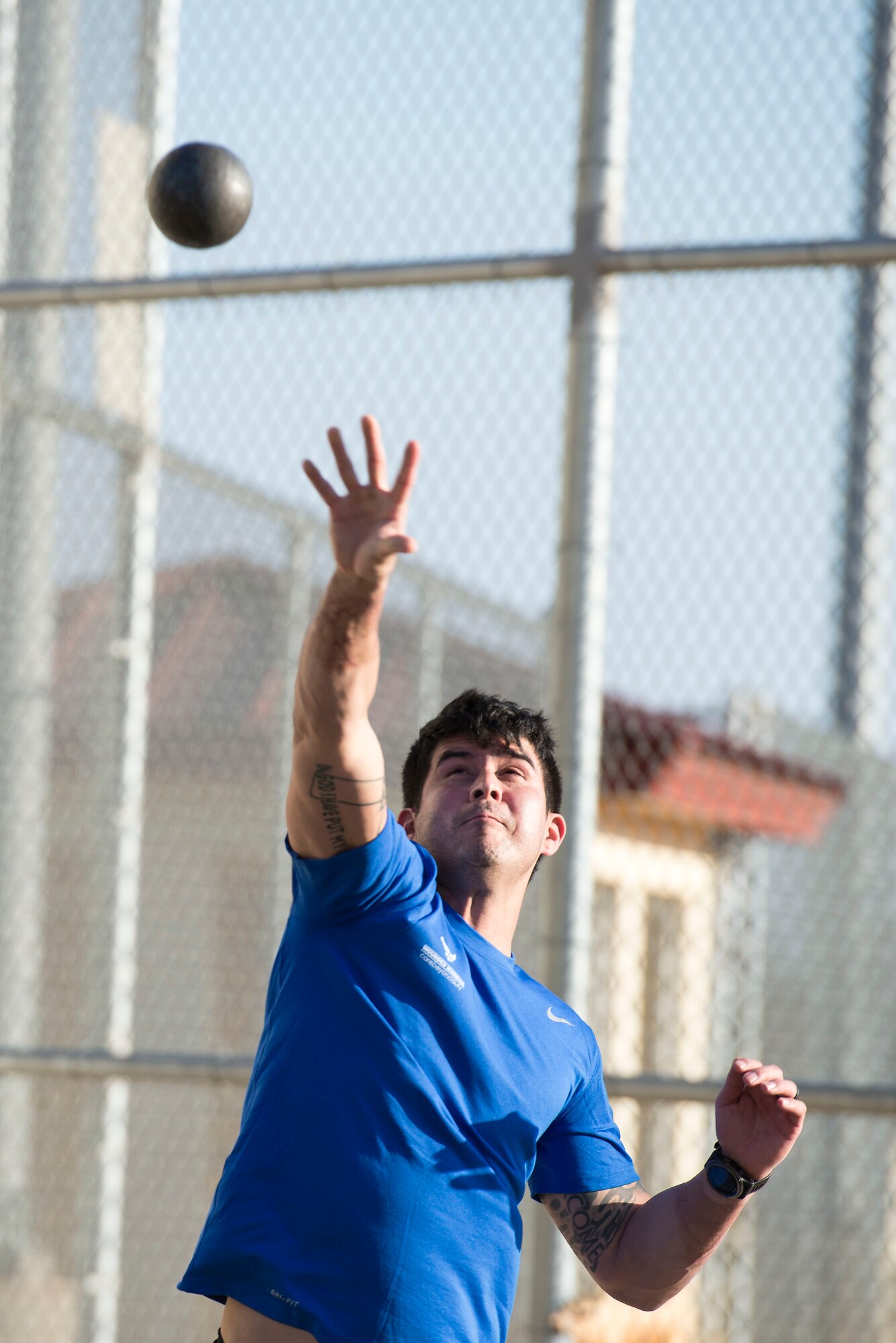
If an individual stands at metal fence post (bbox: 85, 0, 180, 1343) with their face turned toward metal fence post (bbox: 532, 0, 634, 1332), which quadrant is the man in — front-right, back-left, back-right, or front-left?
front-right

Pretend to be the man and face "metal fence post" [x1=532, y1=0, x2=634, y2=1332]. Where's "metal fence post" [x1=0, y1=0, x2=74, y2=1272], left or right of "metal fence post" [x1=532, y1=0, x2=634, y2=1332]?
left

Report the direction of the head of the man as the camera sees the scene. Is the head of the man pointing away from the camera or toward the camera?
toward the camera

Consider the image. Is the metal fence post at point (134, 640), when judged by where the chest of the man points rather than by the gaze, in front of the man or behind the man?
behind

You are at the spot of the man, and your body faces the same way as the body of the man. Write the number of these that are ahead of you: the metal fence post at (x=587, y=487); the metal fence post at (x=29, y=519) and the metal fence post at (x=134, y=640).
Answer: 0

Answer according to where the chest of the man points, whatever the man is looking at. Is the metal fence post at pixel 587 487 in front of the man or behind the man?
behind

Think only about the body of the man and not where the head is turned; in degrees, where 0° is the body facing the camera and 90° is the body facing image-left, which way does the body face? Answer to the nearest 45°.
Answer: approximately 0°

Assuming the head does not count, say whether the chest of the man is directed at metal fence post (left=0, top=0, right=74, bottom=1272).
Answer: no
